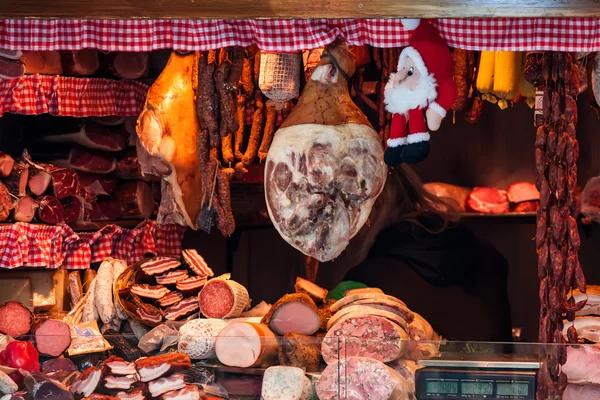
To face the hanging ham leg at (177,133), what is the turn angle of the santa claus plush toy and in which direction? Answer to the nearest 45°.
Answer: approximately 90° to its right

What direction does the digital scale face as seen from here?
toward the camera

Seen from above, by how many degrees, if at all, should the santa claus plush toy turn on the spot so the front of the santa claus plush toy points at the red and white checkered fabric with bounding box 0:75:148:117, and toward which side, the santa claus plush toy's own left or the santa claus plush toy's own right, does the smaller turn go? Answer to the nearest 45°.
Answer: approximately 90° to the santa claus plush toy's own right

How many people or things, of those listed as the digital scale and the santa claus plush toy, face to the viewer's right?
0

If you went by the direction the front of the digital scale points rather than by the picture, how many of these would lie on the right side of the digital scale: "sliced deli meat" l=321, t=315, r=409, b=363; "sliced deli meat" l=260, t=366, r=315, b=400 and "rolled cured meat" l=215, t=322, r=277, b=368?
3

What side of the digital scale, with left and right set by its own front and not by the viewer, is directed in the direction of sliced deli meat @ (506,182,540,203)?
back

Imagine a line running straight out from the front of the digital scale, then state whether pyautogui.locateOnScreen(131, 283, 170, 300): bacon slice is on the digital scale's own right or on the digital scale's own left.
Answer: on the digital scale's own right

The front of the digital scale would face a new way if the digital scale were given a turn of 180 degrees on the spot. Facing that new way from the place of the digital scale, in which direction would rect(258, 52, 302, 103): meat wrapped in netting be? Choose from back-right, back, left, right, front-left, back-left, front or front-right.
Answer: front-left

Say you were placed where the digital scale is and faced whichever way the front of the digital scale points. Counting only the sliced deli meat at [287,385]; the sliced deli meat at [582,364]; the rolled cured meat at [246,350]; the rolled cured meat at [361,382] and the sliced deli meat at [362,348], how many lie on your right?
4

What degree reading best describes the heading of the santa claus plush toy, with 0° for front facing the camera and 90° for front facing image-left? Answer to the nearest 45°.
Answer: approximately 45°

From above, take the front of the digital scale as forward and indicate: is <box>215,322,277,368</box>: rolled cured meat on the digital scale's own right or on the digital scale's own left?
on the digital scale's own right

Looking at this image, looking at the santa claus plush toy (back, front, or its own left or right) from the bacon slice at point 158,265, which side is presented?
right
